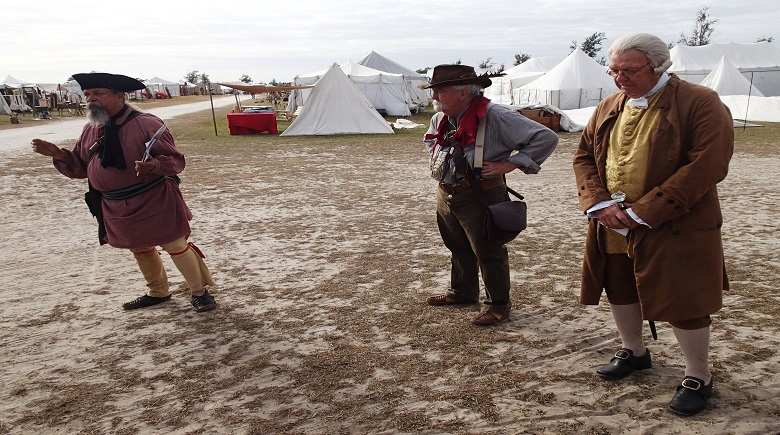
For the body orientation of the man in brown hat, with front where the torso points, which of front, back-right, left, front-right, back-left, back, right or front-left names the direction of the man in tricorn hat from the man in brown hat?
front-right

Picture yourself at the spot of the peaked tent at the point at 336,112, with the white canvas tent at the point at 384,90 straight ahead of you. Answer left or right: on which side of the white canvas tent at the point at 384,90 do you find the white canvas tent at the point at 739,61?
right

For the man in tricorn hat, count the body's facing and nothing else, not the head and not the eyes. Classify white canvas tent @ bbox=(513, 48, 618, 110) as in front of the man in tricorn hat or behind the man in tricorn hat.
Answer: behind

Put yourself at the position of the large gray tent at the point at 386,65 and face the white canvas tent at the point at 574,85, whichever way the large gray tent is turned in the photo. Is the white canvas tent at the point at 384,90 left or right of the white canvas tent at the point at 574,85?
right

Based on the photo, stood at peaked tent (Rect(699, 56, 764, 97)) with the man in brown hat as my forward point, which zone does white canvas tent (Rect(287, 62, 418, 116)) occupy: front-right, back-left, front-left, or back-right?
front-right

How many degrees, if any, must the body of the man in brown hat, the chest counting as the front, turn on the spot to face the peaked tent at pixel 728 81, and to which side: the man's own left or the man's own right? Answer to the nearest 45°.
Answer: approximately 180°

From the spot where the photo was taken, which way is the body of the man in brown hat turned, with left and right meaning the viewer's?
facing the viewer and to the left of the viewer

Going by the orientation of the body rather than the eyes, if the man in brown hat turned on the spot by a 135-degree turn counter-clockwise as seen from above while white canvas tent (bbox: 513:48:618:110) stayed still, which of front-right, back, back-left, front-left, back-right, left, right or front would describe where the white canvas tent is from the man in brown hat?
left

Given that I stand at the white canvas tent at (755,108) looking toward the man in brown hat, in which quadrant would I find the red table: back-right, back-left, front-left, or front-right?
front-right

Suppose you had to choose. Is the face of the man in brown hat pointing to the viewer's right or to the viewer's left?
to the viewer's left

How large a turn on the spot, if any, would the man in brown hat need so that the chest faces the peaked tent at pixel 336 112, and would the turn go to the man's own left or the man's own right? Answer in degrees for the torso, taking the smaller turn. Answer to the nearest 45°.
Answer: approximately 135° to the man's own right

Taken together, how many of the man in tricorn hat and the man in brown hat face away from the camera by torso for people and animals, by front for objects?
0

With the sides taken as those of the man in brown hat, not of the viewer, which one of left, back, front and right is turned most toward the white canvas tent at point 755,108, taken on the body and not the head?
back
